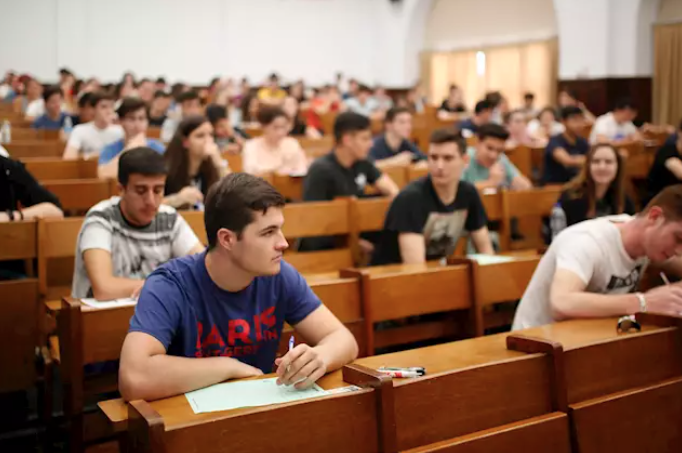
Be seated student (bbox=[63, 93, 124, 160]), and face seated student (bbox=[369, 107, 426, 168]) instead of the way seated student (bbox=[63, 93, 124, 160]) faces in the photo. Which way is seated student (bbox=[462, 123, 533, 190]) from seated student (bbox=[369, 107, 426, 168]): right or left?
right

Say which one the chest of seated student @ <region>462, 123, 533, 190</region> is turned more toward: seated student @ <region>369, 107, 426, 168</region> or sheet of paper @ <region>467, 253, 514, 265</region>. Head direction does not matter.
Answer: the sheet of paper

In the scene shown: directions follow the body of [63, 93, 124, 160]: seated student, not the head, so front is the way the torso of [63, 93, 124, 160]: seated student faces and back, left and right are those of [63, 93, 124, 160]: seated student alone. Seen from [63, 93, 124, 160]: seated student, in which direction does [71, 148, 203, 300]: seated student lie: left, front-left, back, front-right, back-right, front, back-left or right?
front-right

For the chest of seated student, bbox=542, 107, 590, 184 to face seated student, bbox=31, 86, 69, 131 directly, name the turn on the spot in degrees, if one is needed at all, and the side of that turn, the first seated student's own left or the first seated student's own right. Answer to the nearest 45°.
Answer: approximately 135° to the first seated student's own right

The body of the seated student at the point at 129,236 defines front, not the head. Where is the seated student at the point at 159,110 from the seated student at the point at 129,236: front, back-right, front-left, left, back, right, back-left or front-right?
back-left

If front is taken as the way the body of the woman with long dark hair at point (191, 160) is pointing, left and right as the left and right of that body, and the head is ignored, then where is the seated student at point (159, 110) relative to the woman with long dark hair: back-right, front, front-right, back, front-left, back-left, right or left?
back-left
